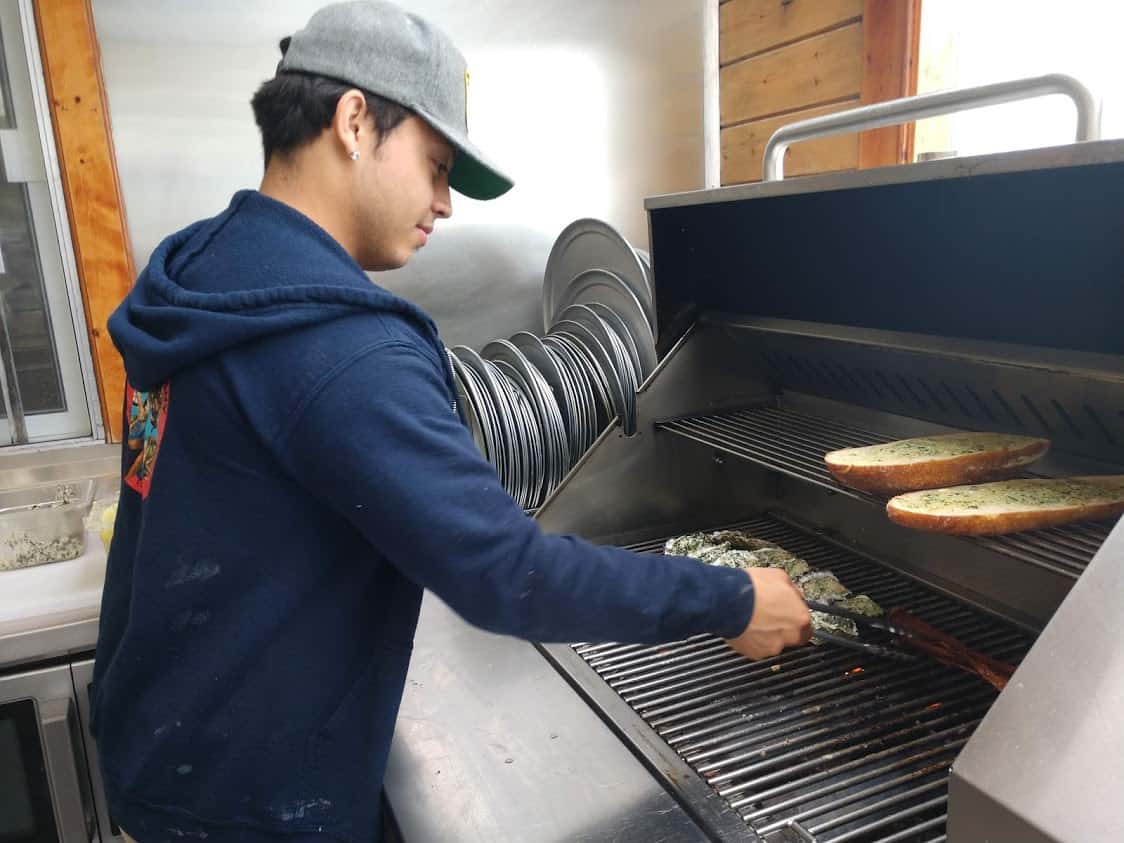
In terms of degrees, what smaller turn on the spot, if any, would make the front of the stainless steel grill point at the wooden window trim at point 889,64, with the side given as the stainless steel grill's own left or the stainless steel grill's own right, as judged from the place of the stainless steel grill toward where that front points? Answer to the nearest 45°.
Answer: approximately 135° to the stainless steel grill's own right

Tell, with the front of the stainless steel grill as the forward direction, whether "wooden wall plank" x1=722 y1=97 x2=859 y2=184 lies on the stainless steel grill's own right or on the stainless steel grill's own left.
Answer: on the stainless steel grill's own right

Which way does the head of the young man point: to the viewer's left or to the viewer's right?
to the viewer's right

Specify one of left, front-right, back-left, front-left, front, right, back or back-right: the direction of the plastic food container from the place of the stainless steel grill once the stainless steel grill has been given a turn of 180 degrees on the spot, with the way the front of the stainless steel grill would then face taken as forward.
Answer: back-left

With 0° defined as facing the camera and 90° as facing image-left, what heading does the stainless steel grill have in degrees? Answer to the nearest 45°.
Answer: approximately 45°

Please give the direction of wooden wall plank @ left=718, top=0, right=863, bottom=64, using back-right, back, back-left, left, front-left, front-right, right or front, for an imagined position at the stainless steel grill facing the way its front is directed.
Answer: back-right

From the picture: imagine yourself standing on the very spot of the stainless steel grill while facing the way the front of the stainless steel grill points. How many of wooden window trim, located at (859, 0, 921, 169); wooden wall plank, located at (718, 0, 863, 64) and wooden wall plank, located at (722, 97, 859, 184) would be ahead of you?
0

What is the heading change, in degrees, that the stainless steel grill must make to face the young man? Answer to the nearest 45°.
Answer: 0° — it already faces them
